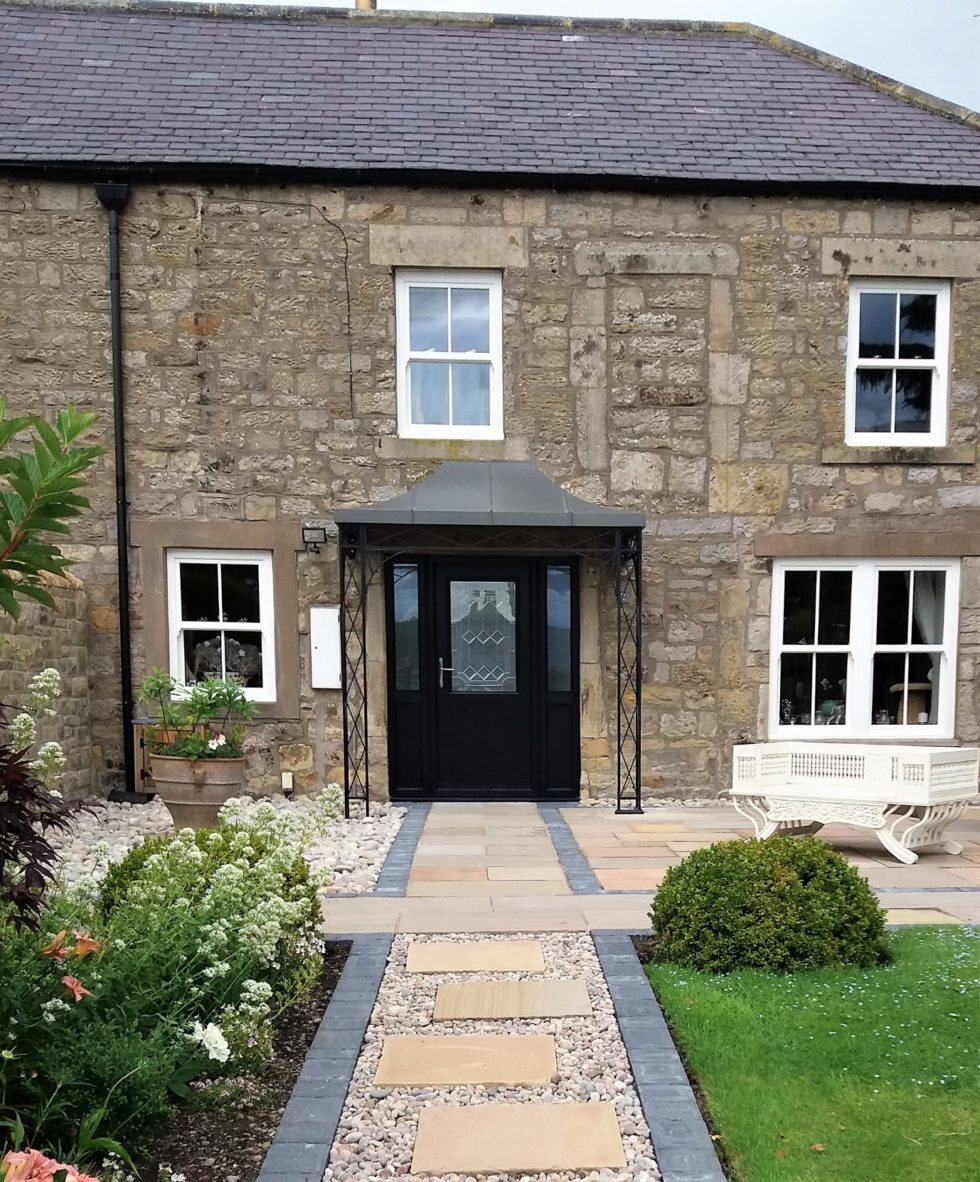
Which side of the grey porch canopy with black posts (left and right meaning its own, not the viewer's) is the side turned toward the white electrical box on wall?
right

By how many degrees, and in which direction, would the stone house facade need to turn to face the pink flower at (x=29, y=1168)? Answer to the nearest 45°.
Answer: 0° — it already faces it

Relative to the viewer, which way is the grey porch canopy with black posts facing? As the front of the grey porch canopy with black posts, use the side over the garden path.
toward the camera

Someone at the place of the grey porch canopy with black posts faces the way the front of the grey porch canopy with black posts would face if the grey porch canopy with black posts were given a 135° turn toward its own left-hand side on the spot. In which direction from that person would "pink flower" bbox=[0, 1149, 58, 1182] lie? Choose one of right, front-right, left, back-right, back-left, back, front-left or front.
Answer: back-right

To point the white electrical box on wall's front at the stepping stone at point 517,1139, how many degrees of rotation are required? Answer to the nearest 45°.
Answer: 0° — it already faces it

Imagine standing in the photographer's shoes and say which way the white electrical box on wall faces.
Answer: facing the viewer

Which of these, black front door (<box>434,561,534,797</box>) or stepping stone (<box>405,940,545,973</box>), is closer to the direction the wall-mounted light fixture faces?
the stepping stone

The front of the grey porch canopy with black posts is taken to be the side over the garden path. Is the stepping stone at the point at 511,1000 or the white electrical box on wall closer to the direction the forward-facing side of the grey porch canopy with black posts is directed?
the stepping stone

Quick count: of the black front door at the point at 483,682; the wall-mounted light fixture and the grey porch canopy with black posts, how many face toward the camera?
3

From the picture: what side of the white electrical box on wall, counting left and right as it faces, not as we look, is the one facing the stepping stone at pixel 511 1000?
front

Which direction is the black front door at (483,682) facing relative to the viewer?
toward the camera

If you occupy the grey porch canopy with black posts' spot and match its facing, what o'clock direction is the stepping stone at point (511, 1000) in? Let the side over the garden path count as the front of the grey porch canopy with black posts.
The stepping stone is roughly at 12 o'clock from the grey porch canopy with black posts.

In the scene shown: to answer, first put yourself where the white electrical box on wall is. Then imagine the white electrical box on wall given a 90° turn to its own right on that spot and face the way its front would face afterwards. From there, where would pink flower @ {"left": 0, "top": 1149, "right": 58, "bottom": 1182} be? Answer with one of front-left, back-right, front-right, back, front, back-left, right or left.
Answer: left
